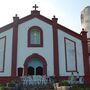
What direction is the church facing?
toward the camera
